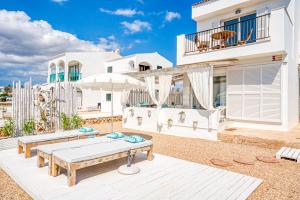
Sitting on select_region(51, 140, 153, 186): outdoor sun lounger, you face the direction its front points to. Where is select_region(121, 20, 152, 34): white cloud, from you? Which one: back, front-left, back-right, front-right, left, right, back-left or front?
back-right

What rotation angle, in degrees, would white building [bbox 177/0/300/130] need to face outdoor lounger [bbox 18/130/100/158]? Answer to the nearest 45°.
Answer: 0° — it already faces it

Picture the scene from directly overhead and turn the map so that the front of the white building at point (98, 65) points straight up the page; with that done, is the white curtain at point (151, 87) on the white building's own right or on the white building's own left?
on the white building's own left

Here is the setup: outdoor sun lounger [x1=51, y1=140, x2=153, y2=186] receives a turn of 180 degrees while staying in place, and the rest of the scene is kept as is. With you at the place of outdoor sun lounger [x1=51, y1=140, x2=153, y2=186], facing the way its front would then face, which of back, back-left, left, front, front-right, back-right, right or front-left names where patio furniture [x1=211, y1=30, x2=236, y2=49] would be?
front

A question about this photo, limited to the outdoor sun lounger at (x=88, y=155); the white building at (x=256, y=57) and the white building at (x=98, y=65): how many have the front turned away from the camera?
0

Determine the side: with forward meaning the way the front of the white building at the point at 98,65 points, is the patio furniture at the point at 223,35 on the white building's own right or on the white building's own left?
on the white building's own left

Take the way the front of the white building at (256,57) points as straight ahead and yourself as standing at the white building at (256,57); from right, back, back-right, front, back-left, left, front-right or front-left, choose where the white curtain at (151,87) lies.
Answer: front-right

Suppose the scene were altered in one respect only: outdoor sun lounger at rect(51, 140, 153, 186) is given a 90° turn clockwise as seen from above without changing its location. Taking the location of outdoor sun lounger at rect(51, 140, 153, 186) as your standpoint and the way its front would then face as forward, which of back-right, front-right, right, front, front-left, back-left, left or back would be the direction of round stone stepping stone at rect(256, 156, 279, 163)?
back-right

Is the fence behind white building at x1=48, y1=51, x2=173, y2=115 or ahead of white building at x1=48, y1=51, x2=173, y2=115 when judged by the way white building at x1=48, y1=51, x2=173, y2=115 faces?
ahead

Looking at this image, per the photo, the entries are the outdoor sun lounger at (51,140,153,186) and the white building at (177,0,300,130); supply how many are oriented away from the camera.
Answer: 0

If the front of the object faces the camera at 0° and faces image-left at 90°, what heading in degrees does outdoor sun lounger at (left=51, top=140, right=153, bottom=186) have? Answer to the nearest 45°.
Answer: approximately 45°

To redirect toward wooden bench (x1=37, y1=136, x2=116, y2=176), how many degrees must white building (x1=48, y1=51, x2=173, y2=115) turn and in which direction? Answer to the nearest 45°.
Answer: approximately 45° to its left
